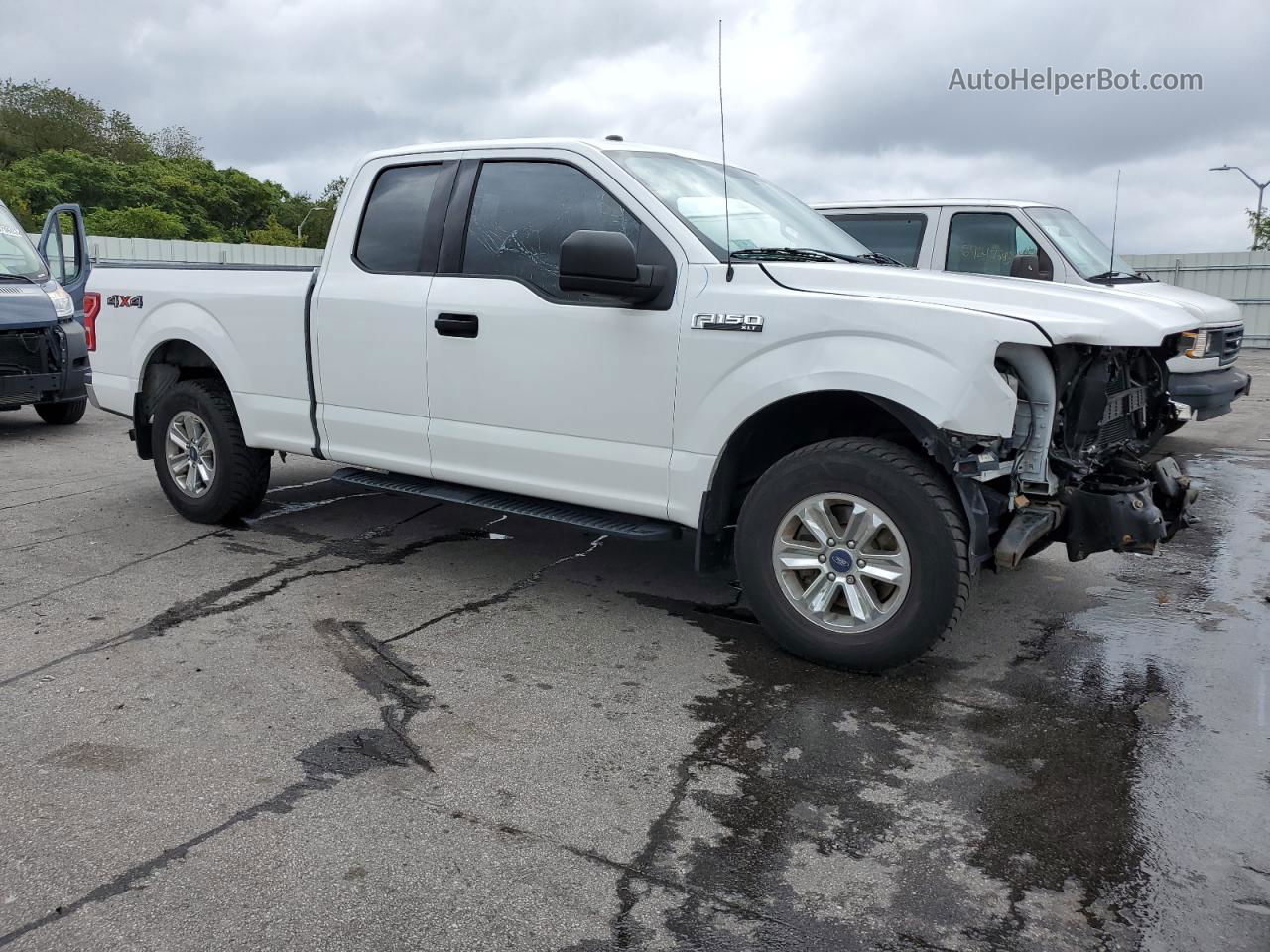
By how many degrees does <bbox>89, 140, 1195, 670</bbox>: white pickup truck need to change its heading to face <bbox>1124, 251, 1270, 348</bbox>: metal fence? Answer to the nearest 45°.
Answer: approximately 90° to its left

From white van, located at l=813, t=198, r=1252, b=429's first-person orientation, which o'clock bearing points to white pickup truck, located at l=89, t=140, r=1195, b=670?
white pickup truck, located at l=89, t=140, r=1195, b=670 is roughly at 2 o'clock from white van, located at l=813, t=198, r=1252, b=429.

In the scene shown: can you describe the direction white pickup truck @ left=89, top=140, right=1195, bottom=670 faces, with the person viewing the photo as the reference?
facing the viewer and to the right of the viewer

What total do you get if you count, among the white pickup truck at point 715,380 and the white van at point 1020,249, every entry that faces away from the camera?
0

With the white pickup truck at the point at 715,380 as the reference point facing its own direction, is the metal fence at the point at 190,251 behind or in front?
behind

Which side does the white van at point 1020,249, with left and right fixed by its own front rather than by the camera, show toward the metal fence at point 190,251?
back

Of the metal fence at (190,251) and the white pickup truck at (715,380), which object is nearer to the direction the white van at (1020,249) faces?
the white pickup truck
